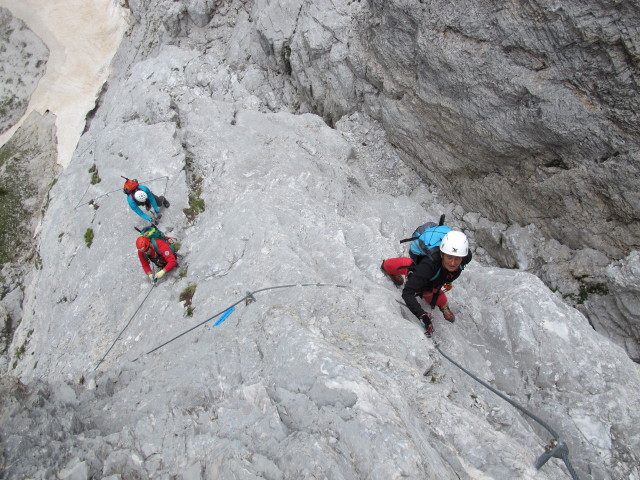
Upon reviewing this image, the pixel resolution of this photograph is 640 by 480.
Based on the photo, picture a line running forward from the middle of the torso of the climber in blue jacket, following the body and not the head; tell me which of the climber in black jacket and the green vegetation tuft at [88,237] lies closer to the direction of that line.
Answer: the climber in black jacket

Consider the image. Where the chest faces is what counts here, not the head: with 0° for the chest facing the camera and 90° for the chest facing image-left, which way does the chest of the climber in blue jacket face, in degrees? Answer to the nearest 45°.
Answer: approximately 315°

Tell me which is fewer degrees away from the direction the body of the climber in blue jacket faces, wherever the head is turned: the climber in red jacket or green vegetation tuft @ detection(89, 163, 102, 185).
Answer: the climber in red jacket

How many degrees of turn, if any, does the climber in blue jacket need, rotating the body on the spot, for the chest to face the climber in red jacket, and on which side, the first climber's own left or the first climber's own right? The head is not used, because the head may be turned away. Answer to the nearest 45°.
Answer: approximately 45° to the first climber's own right
